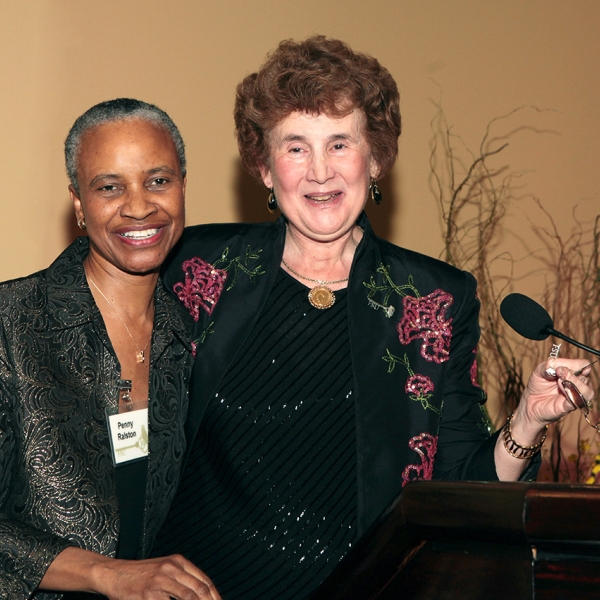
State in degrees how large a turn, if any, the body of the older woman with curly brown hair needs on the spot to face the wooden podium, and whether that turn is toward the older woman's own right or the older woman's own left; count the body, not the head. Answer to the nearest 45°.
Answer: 0° — they already face it

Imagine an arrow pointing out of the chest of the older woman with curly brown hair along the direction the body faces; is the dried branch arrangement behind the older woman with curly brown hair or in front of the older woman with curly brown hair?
behind

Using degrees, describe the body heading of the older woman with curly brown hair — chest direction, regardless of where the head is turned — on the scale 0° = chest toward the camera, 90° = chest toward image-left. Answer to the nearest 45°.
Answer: approximately 0°

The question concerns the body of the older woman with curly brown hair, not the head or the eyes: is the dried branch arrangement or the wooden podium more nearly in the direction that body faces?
the wooden podium
